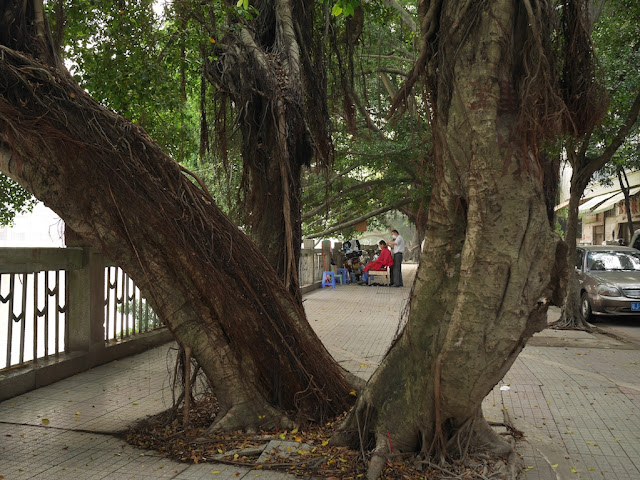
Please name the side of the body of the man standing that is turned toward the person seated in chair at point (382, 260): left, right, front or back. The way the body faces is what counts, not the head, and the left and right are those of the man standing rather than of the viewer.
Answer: front

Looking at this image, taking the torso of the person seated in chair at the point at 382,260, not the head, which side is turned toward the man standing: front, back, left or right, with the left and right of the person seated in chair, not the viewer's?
back

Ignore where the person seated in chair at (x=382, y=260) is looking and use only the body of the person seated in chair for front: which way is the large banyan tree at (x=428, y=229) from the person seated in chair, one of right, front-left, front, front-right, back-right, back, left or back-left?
left

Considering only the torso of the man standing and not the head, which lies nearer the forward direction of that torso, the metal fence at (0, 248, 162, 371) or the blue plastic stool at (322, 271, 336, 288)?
the blue plastic stool

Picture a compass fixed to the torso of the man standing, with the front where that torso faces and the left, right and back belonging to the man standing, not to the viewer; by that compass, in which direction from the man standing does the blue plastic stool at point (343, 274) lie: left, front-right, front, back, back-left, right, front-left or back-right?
front-right

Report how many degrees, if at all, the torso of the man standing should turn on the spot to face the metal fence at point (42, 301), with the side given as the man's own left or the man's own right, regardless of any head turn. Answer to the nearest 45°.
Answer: approximately 90° to the man's own left

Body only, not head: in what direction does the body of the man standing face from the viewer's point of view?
to the viewer's left

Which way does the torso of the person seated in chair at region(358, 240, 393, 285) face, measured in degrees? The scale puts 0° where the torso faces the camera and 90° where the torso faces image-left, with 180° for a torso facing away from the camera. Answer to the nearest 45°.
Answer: approximately 90°

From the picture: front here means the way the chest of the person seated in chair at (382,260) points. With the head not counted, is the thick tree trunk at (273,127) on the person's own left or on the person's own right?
on the person's own left

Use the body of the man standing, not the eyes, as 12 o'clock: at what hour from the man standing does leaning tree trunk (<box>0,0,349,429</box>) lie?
The leaning tree trunk is roughly at 9 o'clock from the man standing.

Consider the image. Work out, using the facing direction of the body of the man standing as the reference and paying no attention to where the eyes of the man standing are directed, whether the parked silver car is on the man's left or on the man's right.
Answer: on the man's left

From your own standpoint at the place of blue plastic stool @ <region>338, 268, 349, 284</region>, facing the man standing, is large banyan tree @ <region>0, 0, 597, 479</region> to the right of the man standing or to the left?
right

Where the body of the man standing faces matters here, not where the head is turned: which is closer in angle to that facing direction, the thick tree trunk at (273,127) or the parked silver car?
the thick tree trunk

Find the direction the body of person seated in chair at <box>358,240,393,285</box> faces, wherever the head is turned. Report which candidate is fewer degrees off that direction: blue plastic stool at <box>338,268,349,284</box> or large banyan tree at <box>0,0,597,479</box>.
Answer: the blue plastic stool

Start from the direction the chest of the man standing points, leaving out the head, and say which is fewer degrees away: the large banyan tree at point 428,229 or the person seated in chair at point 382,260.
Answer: the person seated in chair
